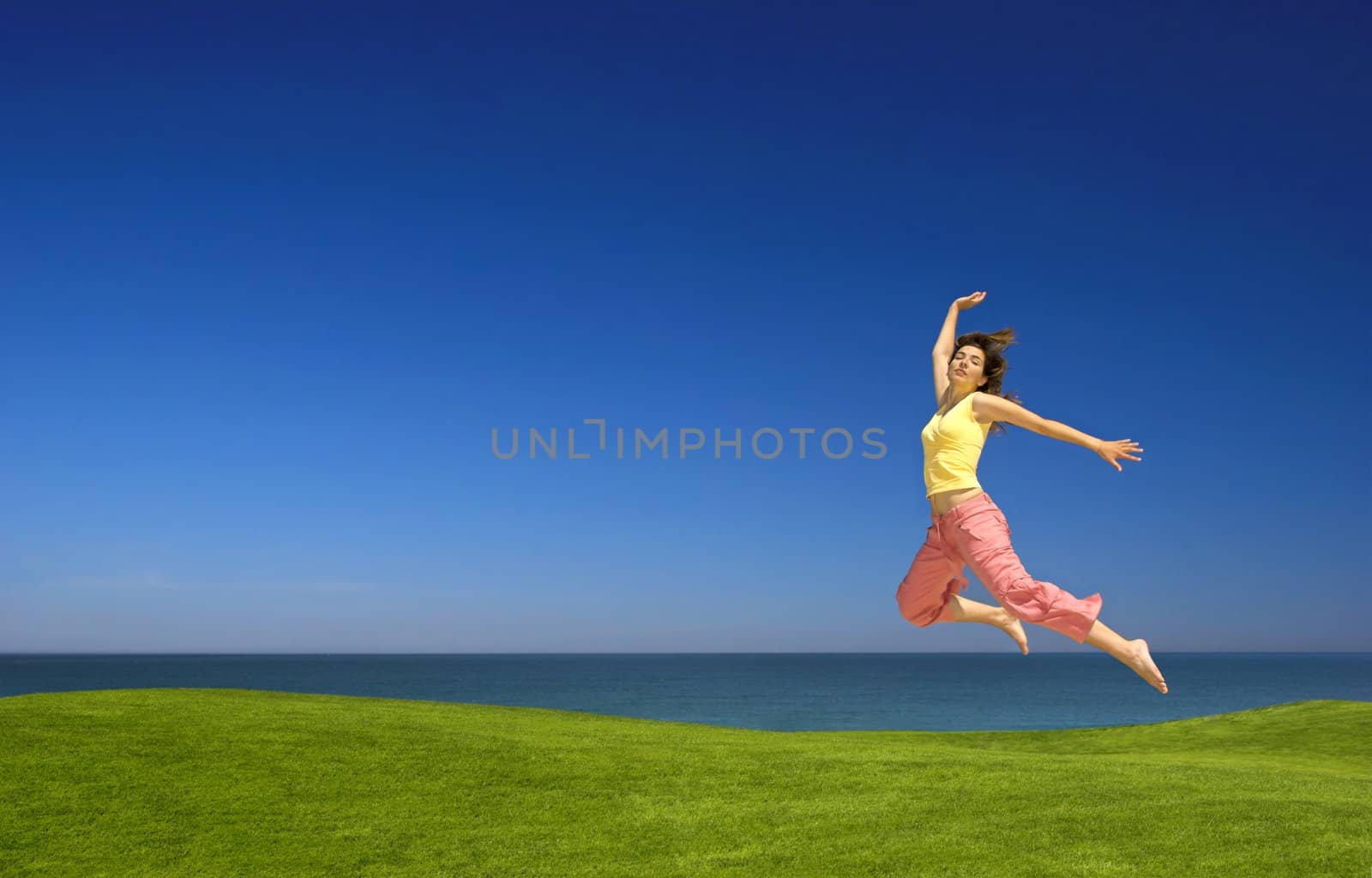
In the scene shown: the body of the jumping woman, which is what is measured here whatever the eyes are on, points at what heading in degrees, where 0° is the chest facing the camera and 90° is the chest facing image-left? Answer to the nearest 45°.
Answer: approximately 45°
